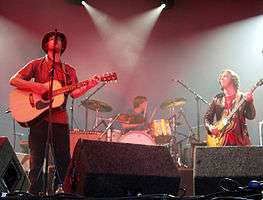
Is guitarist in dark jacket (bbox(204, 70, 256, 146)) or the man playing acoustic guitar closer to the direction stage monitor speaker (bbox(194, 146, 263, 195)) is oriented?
the guitarist in dark jacket

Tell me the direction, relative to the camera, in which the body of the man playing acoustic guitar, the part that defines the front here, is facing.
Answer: toward the camera

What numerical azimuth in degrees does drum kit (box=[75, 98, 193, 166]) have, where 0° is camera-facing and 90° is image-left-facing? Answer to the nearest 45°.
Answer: approximately 0°

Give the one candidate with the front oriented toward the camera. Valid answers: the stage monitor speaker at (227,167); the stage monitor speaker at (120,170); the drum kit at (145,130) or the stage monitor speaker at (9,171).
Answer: the drum kit

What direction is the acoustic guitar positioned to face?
toward the camera

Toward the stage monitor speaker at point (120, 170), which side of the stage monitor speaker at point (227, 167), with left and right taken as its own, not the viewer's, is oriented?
left

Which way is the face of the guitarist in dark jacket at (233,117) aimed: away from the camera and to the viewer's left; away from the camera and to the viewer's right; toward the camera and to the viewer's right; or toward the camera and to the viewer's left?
toward the camera and to the viewer's left

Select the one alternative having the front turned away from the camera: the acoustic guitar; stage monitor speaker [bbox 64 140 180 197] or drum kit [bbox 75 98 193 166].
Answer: the stage monitor speaker

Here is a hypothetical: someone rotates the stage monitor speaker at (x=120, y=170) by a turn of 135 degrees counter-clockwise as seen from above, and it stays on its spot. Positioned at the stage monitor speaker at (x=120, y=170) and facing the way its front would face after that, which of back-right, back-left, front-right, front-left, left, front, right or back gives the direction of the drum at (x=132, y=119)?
back-right

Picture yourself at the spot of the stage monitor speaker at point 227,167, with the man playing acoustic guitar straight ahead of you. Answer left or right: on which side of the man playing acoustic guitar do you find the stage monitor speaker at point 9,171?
left

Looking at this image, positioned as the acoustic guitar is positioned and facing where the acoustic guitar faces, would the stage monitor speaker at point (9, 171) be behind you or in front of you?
in front

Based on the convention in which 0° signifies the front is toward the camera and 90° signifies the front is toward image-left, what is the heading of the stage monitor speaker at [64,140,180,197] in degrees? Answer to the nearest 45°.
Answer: approximately 180°
